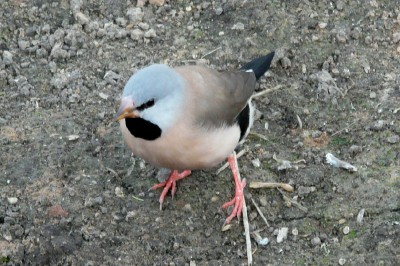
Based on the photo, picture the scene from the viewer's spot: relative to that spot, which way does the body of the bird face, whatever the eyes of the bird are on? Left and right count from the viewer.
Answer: facing the viewer and to the left of the viewer

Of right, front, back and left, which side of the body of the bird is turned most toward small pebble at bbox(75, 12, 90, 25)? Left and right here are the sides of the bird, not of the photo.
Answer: right

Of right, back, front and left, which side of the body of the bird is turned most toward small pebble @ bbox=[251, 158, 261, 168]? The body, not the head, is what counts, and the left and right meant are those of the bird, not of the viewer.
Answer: back

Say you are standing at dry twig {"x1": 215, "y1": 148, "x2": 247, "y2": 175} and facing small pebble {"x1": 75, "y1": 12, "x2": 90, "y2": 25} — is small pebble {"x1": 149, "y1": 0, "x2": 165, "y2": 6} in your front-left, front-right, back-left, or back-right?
front-right

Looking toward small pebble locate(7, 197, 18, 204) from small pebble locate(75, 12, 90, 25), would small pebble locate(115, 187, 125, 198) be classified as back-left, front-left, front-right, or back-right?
front-left

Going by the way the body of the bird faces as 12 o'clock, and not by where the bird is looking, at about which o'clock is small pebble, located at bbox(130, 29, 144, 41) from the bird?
The small pebble is roughly at 4 o'clock from the bird.

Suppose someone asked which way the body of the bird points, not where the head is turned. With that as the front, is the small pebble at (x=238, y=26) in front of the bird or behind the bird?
behind

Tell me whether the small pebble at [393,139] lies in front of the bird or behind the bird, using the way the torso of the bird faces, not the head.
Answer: behind

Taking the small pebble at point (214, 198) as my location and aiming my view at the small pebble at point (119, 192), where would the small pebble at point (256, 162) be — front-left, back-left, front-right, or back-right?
back-right

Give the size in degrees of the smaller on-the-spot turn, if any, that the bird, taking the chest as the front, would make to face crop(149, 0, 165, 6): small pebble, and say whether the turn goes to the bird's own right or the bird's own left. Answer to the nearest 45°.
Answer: approximately 135° to the bird's own right

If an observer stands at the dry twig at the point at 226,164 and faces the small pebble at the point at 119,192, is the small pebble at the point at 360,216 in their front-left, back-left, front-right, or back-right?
back-left
